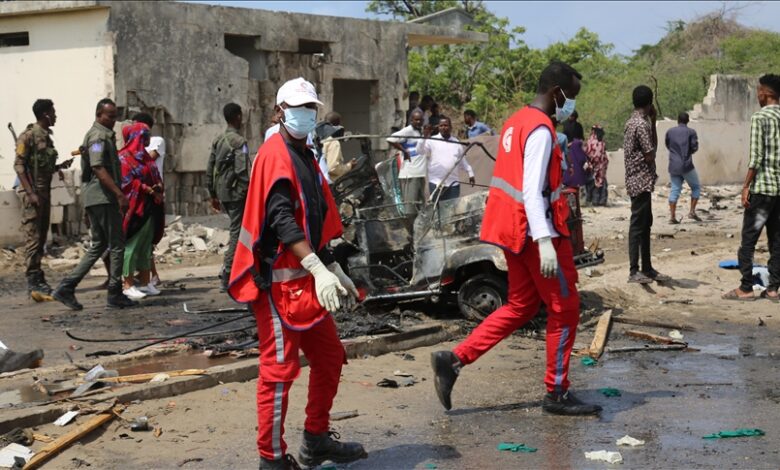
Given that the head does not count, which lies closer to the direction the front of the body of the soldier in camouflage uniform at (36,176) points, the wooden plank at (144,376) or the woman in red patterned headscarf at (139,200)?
the woman in red patterned headscarf

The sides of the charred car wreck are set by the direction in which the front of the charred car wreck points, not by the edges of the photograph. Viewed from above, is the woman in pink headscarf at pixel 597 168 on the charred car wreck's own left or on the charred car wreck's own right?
on the charred car wreck's own left

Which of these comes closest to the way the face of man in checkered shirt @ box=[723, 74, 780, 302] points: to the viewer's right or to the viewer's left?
to the viewer's left

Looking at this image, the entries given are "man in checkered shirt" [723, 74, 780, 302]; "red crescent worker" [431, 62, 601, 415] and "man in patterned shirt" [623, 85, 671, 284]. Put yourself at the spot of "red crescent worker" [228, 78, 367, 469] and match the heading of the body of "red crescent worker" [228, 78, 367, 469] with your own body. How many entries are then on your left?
3

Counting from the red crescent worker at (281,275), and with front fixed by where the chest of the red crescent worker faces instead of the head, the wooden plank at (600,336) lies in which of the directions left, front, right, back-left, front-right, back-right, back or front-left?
left

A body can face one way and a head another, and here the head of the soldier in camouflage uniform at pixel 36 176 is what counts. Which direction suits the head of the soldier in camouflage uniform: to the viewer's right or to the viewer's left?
to the viewer's right

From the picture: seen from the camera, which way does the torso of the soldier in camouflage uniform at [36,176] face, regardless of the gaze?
to the viewer's right

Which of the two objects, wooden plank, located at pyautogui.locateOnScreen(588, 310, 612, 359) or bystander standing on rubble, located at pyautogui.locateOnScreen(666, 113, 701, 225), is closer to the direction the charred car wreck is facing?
the wooden plank

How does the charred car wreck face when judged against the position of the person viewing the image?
facing to the right of the viewer
